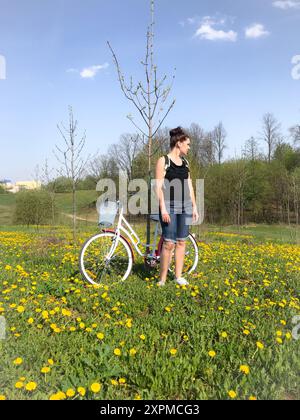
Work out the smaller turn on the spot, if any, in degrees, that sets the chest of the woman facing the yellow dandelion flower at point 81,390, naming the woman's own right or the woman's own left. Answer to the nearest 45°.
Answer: approximately 45° to the woman's own right

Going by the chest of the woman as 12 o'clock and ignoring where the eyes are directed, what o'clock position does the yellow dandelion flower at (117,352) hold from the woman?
The yellow dandelion flower is roughly at 2 o'clock from the woman.

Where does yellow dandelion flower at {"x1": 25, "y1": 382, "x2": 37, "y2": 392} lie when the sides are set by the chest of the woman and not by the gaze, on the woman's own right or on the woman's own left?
on the woman's own right

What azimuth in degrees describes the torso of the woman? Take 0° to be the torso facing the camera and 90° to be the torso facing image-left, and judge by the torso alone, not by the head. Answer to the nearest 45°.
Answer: approximately 315°

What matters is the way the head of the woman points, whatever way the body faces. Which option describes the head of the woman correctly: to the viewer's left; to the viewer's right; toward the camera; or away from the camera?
to the viewer's right

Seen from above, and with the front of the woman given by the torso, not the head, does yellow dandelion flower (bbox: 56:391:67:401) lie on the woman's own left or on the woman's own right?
on the woman's own right
